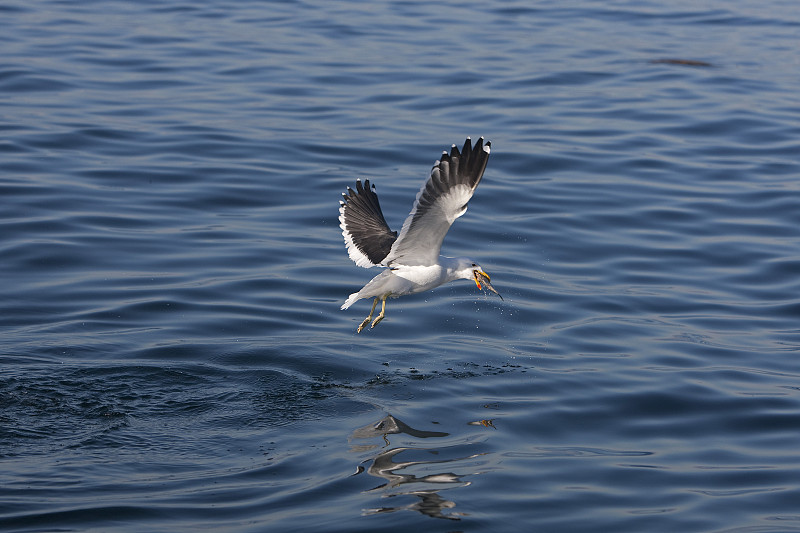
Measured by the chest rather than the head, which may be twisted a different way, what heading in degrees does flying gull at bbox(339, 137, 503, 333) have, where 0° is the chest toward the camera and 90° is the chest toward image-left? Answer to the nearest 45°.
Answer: approximately 270°
